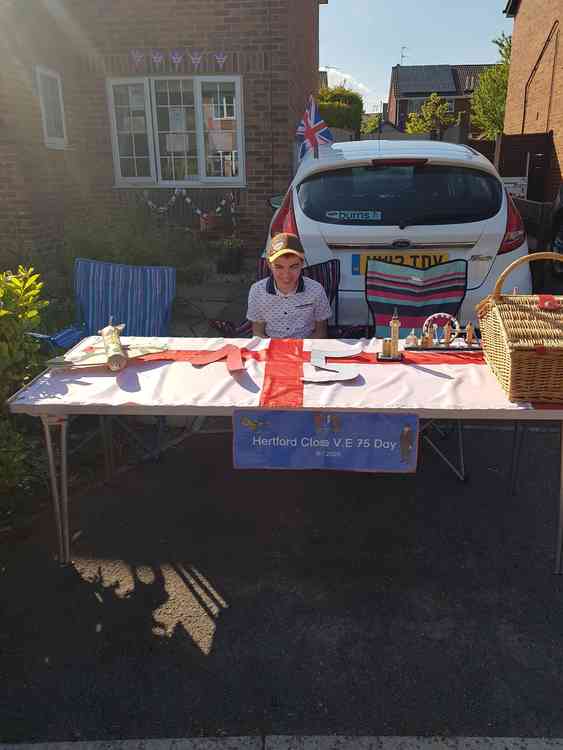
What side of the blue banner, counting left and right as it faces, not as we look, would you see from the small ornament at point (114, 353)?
right

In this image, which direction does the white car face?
away from the camera

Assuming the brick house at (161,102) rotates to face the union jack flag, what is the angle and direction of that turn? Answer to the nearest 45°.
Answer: approximately 45° to its left

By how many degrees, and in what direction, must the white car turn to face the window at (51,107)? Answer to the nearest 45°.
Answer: approximately 45° to its left

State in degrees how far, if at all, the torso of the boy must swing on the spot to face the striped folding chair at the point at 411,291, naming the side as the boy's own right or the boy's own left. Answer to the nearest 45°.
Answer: approximately 90° to the boy's own left

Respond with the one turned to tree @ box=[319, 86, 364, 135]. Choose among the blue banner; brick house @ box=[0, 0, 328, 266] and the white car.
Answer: the white car

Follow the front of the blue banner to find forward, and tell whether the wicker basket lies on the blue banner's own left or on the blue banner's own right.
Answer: on the blue banner's own left

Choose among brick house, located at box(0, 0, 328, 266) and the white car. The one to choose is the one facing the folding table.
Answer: the brick house

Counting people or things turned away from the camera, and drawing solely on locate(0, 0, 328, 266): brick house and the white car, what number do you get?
1

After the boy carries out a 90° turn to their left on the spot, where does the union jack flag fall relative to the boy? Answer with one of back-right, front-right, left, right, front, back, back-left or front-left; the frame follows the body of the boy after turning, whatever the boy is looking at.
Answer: left

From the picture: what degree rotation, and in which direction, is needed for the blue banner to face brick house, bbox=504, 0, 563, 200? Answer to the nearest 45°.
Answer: approximately 180°

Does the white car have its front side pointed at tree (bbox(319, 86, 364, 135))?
yes
